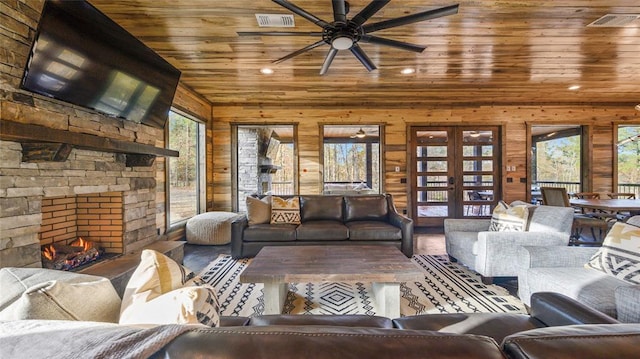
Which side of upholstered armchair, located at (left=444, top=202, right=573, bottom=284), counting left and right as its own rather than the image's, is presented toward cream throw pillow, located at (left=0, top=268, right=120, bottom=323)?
front

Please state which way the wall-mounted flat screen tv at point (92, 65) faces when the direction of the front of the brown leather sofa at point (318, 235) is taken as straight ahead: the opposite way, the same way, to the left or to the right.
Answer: to the left

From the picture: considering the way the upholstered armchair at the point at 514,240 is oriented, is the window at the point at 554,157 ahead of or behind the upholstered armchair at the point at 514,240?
behind

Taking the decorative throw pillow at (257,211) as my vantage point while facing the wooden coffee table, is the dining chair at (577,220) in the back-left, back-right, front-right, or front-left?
front-left

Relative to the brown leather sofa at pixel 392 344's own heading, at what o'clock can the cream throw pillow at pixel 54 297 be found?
The cream throw pillow is roughly at 9 o'clock from the brown leather sofa.

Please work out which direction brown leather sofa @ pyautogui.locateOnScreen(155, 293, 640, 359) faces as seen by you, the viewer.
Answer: facing away from the viewer

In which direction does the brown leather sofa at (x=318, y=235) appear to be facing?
toward the camera

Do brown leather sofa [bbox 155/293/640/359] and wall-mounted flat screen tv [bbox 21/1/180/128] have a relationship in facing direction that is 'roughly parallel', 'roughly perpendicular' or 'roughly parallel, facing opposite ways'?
roughly perpendicular

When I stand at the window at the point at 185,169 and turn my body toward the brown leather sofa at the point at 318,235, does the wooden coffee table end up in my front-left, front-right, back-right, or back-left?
front-right

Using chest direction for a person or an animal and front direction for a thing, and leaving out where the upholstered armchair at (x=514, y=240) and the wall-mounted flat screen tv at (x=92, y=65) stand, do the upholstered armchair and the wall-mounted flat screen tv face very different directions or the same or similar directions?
very different directions

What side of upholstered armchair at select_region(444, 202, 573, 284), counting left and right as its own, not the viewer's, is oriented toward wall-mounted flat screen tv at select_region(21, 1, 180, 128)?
front

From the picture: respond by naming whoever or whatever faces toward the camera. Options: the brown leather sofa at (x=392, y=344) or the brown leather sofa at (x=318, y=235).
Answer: the brown leather sofa at (x=318, y=235)

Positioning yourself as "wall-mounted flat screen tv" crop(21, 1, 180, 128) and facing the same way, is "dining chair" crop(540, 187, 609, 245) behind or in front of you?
in front

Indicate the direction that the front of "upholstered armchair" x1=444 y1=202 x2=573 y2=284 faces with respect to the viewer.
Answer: facing the viewer and to the left of the viewer

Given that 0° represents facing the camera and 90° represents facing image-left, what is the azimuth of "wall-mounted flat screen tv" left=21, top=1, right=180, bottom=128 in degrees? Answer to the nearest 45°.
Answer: approximately 315°

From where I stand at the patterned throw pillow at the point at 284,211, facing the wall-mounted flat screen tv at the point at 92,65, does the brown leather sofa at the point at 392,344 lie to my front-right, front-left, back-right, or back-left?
front-left

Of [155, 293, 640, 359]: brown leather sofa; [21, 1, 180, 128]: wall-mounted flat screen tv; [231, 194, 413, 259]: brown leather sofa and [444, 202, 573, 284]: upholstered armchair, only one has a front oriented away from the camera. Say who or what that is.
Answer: [155, 293, 640, 359]: brown leather sofa

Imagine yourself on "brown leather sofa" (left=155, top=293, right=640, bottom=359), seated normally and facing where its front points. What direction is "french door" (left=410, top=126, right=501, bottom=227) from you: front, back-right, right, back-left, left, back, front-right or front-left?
front

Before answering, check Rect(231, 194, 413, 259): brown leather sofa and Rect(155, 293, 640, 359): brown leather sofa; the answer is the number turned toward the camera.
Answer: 1
